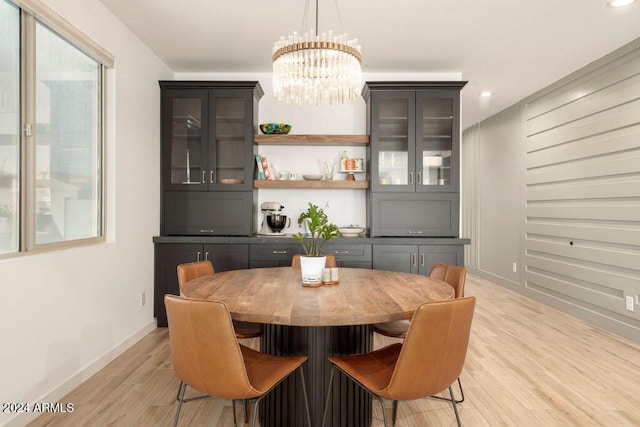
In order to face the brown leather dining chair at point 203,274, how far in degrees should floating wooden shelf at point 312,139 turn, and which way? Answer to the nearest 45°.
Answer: approximately 45° to its right

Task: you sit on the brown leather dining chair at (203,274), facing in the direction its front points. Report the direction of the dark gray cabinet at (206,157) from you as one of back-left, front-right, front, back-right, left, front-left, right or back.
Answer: back-left

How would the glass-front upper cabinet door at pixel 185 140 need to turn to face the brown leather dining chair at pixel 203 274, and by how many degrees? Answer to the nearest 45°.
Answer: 0° — it already faces it

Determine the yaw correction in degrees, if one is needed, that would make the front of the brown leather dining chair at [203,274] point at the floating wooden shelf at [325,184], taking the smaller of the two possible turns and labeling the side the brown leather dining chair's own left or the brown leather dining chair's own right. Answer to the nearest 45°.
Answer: approximately 90° to the brown leather dining chair's own left

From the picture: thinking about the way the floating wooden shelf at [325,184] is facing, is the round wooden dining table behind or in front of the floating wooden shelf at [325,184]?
in front

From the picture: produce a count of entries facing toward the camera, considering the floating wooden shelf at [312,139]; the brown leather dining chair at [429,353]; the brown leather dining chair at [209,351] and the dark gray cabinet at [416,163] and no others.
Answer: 2

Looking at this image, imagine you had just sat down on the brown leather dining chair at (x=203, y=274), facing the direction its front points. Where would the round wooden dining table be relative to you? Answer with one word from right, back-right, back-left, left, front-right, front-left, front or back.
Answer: front

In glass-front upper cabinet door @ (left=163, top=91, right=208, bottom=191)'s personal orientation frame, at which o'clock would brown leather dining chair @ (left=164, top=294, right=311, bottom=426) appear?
The brown leather dining chair is roughly at 12 o'clock from the glass-front upper cabinet door.

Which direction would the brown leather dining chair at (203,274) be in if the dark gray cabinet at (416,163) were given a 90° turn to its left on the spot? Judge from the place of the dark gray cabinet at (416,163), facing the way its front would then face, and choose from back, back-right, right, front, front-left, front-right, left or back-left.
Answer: back-right

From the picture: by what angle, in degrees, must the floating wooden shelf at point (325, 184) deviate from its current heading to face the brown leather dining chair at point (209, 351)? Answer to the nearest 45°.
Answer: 0° — it already faces it

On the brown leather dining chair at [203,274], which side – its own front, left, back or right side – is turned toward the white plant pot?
front

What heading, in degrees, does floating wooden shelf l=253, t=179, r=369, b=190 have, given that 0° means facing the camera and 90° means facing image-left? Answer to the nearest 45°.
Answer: approximately 0°

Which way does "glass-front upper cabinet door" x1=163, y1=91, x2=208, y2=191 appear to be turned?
toward the camera

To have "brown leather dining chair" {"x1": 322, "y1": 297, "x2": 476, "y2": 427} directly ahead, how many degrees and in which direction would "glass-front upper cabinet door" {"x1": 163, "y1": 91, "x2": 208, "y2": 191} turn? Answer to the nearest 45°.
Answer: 0° — it already faces it

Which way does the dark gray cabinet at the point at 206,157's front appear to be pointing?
toward the camera
